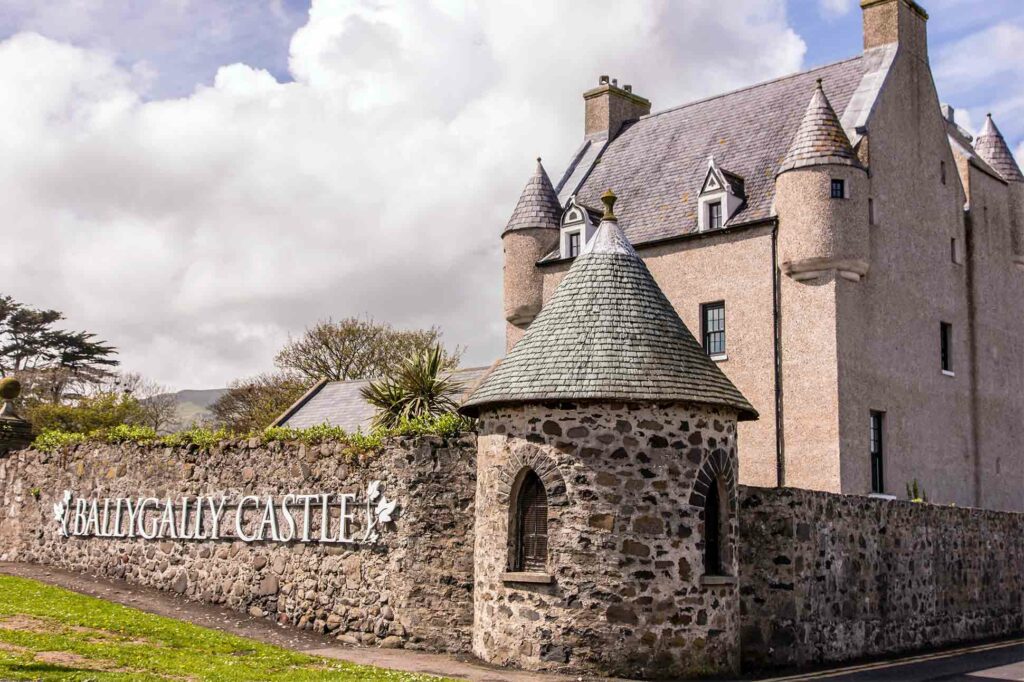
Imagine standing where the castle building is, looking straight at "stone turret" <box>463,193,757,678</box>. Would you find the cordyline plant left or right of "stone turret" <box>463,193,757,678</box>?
right

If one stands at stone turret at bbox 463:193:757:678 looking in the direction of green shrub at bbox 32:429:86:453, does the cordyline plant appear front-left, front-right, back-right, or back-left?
front-right
